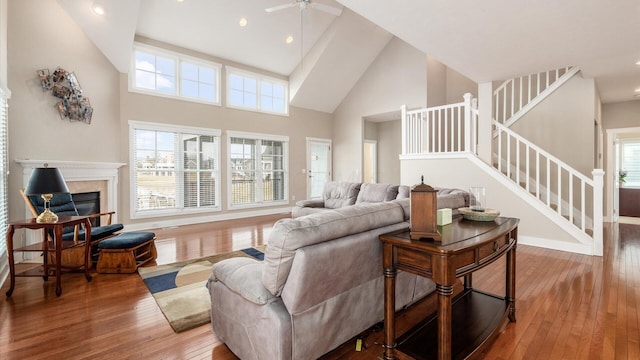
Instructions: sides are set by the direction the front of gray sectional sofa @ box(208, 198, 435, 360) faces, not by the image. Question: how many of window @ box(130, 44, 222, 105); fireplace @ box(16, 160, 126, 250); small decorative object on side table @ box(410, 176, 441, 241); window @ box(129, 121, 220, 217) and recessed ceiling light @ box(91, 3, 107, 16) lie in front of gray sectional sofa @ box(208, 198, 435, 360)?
4

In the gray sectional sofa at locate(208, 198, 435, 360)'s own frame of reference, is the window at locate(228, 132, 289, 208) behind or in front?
in front

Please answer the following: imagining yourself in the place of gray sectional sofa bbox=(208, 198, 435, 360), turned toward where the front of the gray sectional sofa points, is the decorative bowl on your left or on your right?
on your right

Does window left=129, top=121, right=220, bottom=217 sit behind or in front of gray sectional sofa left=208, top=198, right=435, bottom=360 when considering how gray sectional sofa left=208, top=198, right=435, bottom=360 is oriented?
in front

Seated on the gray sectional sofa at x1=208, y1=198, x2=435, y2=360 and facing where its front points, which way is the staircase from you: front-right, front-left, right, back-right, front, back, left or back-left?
right

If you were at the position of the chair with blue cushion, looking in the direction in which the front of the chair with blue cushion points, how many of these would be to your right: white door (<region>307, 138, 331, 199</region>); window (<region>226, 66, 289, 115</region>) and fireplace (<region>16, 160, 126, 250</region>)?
0

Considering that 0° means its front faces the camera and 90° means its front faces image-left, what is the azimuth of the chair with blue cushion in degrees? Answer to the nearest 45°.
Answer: approximately 315°

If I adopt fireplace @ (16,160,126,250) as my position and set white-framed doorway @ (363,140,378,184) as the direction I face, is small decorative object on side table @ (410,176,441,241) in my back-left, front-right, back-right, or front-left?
front-right

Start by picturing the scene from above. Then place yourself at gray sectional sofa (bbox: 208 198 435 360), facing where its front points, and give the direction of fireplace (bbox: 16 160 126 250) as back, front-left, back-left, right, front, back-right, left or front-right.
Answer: front

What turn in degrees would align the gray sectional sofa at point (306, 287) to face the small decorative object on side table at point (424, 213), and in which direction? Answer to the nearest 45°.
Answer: approximately 135° to its right

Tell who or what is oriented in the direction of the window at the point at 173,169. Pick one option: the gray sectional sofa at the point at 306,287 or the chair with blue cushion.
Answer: the gray sectional sofa

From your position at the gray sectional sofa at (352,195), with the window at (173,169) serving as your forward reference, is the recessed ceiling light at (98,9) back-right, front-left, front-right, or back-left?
front-left

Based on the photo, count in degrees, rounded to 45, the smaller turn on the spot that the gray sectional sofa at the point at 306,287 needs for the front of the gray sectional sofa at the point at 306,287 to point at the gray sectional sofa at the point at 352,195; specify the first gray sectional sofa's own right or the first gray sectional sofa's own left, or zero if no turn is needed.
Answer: approximately 45° to the first gray sectional sofa's own right

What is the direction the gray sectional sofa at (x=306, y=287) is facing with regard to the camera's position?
facing away from the viewer and to the left of the viewer

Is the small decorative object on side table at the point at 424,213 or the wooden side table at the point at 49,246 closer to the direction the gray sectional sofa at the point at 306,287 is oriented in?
the wooden side table

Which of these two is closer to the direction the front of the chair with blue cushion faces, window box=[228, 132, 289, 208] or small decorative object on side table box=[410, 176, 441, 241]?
the small decorative object on side table
